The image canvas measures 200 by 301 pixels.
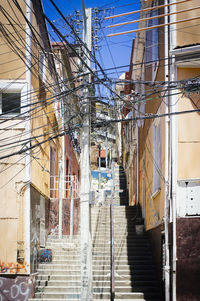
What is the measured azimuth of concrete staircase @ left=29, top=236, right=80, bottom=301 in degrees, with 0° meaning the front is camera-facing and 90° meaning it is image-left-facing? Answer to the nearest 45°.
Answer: approximately 0°

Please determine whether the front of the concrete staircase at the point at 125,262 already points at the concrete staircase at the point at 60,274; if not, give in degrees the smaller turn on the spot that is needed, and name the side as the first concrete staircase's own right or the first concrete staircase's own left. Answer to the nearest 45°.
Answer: approximately 45° to the first concrete staircase's own right

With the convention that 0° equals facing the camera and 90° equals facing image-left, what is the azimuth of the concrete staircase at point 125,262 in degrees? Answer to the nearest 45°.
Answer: approximately 0°

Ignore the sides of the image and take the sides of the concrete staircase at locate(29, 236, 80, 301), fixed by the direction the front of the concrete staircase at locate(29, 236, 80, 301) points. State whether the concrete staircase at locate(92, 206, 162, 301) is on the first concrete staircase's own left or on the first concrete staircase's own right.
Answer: on the first concrete staircase's own left

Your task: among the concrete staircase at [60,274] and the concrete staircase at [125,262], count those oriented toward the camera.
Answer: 2
